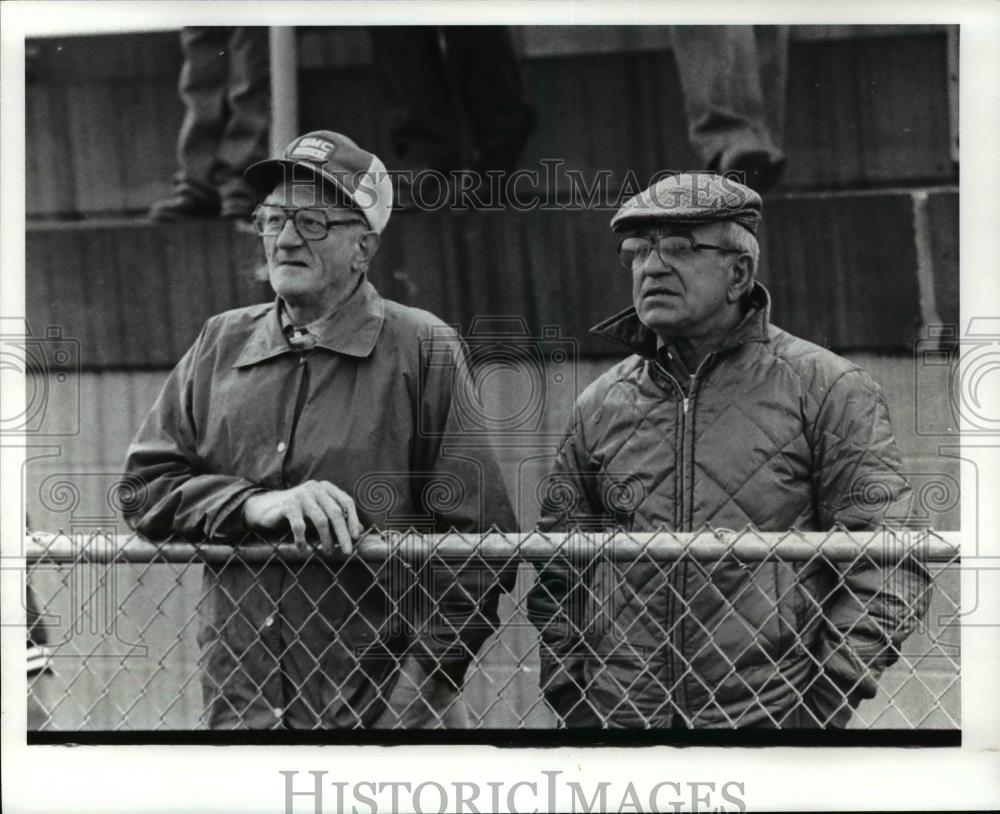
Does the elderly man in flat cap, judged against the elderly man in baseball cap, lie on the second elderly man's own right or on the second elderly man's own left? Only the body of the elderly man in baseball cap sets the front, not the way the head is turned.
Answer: on the second elderly man's own left

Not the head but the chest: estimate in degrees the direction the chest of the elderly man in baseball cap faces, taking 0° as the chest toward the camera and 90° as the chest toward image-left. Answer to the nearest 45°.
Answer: approximately 45°
